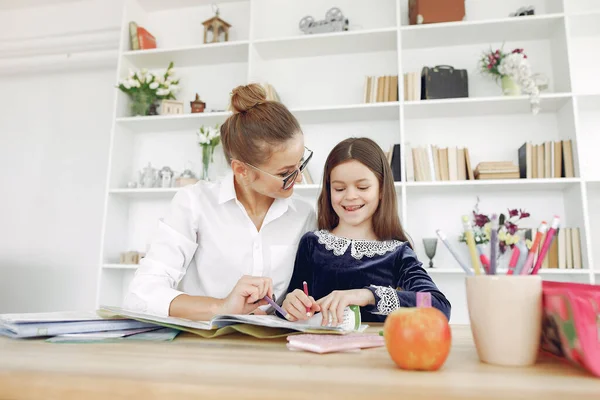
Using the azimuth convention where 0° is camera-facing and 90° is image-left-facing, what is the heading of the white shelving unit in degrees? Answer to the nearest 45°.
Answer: approximately 0°

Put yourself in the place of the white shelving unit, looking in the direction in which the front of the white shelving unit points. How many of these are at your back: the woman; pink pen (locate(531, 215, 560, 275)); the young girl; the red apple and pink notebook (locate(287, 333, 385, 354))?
0

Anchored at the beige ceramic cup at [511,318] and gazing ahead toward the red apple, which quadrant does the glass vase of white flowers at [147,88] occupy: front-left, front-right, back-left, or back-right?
front-right

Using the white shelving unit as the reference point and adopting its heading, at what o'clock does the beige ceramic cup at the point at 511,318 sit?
The beige ceramic cup is roughly at 12 o'clock from the white shelving unit.

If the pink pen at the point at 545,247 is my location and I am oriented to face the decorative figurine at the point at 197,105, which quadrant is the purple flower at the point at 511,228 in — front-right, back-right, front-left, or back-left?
front-right

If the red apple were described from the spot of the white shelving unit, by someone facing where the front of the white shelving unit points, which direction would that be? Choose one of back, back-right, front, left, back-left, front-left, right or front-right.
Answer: front

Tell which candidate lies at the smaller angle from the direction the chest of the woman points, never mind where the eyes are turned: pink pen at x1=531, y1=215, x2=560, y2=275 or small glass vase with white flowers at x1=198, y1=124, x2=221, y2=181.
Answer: the pink pen

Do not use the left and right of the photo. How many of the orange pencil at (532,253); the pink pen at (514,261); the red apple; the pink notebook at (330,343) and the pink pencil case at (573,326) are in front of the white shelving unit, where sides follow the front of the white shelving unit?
5

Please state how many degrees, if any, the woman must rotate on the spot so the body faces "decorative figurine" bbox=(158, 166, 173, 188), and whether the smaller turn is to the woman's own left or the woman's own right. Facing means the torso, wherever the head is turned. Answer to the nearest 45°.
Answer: approximately 135° to the woman's own left

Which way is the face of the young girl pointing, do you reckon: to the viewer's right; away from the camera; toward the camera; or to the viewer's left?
toward the camera

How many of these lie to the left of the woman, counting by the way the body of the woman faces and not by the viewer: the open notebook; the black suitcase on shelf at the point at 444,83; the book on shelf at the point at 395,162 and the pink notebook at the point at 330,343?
2

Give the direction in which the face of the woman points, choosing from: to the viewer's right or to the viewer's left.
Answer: to the viewer's right

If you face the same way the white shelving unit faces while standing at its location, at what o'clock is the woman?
The woman is roughly at 1 o'clock from the white shelving unit.

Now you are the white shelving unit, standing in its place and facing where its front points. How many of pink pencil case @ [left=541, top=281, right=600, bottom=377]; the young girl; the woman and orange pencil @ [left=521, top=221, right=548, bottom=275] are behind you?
0

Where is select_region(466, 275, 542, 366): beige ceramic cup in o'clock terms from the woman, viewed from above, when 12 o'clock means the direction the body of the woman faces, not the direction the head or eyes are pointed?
The beige ceramic cup is roughly at 1 o'clock from the woman.

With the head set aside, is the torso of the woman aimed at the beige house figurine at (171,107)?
no

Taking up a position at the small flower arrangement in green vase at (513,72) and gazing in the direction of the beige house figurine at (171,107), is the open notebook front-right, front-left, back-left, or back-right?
front-left

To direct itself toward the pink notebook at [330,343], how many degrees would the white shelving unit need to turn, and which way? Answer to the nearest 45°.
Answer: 0° — it already faces it
